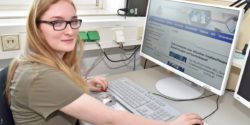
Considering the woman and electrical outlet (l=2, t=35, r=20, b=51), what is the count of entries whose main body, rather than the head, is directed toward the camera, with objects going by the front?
1

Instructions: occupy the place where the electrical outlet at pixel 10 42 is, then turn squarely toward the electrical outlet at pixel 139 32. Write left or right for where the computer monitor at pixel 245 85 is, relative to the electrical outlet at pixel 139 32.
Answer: right

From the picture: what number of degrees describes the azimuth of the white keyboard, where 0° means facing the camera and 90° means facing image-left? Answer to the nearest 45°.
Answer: approximately 45°

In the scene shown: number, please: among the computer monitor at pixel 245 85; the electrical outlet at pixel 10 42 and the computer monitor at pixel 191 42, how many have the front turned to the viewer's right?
0

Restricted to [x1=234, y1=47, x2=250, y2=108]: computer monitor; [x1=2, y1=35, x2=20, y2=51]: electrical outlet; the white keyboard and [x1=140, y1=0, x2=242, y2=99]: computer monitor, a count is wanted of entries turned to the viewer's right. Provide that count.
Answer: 0

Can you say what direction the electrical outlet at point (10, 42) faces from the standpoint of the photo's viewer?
facing the viewer

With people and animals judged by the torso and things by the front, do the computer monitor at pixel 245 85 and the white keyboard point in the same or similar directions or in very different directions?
same or similar directions

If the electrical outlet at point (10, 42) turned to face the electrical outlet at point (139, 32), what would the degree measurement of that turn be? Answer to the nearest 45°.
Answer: approximately 90° to its left

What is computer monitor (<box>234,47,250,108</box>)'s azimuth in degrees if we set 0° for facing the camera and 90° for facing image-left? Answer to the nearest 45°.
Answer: approximately 45°

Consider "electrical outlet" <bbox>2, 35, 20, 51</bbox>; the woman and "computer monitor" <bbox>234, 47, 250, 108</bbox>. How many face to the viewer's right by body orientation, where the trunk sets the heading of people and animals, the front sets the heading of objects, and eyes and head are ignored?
1
